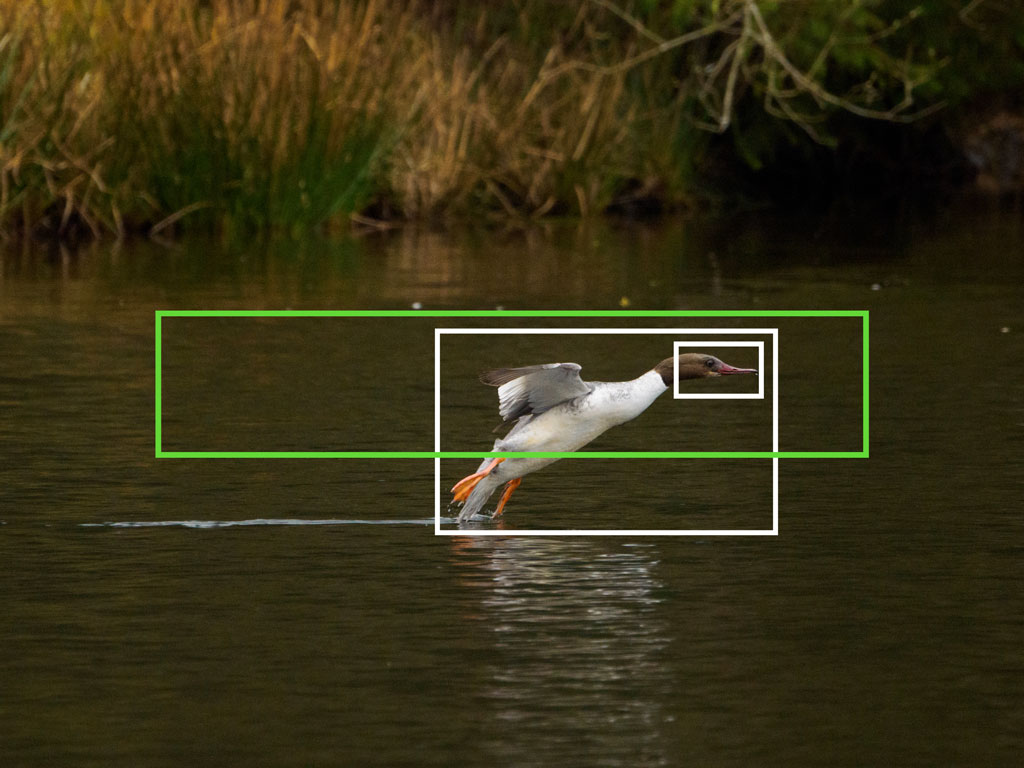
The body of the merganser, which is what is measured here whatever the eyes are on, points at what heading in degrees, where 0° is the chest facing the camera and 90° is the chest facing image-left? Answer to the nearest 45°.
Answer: approximately 270°
